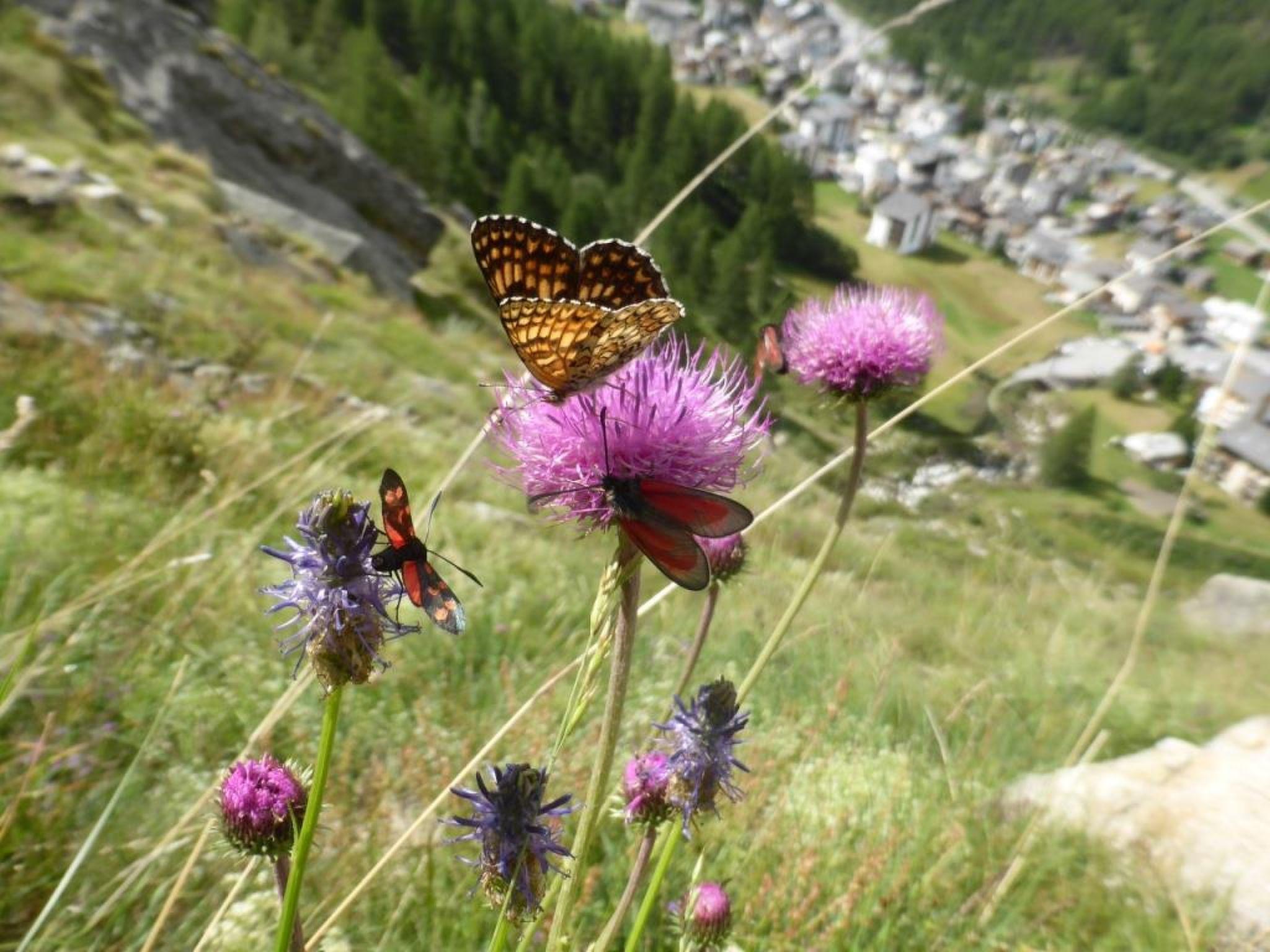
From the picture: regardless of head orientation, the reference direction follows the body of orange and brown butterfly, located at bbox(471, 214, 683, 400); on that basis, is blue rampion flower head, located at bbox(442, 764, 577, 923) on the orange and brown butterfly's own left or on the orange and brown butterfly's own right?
on the orange and brown butterfly's own left

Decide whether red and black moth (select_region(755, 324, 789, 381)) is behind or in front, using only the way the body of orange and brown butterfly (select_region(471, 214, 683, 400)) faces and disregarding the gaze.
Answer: behind

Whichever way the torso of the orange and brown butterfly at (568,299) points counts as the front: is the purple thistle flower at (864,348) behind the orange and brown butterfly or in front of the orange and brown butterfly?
behind

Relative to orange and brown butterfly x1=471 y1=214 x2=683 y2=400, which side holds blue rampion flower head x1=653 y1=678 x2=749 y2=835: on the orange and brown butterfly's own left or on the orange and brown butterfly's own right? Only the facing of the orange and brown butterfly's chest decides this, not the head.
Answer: on the orange and brown butterfly's own left

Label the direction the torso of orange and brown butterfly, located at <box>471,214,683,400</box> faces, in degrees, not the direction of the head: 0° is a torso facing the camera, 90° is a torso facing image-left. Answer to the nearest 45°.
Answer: approximately 90°
